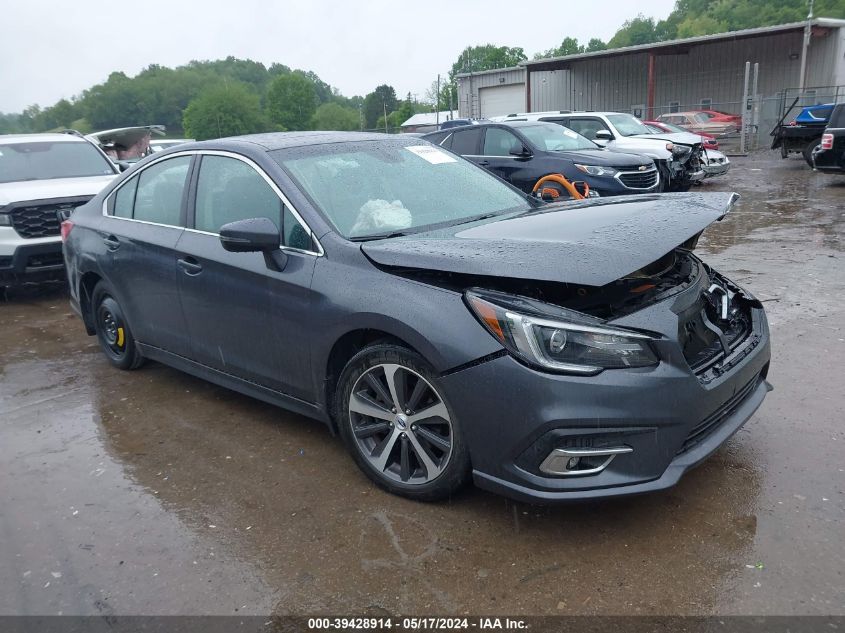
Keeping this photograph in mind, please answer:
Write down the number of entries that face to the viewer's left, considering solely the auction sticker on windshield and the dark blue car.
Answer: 0

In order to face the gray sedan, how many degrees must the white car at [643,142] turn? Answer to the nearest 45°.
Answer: approximately 45° to its right

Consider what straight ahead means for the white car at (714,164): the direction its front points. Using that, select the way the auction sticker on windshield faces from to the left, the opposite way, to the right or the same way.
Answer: the same way

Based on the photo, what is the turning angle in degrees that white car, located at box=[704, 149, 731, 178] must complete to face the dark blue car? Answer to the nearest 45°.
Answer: approximately 45° to its right

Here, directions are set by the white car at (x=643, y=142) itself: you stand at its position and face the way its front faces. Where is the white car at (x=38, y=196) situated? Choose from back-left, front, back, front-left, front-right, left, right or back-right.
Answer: right

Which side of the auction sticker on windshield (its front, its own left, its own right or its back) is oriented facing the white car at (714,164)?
left

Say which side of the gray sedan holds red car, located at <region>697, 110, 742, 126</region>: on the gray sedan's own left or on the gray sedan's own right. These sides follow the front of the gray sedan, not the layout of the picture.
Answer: on the gray sedan's own left

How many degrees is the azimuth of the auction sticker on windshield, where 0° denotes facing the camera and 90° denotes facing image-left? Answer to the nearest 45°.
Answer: approximately 315°

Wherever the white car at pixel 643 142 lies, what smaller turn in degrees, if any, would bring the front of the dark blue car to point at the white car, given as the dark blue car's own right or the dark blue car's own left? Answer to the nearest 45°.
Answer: approximately 90° to the dark blue car's own left

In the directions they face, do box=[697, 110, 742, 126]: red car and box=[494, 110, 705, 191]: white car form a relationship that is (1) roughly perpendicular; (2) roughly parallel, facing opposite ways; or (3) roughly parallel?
roughly parallel

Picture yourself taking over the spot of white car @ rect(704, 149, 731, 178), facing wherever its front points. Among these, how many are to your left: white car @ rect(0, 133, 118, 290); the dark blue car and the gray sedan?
0

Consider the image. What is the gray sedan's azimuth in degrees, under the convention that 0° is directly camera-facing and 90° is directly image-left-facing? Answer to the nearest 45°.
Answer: approximately 315°

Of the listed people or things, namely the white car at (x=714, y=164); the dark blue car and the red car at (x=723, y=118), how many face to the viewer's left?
0

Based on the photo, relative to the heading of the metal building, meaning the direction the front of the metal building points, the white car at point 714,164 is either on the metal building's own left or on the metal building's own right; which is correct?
on the metal building's own left

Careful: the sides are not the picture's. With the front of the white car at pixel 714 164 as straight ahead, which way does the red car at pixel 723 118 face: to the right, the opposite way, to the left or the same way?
the same way

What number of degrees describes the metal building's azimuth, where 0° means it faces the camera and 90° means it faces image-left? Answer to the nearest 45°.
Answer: approximately 45°

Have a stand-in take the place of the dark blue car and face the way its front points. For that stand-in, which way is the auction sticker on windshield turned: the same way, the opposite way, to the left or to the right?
the same way

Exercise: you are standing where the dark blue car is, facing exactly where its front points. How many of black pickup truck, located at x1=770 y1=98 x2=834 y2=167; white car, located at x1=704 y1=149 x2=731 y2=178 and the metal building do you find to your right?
0
